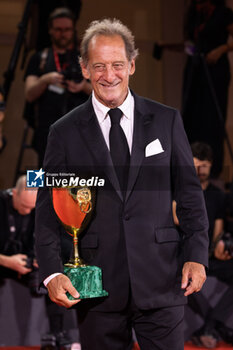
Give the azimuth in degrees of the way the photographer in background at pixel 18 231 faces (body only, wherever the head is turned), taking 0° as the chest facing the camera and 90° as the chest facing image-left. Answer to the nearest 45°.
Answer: approximately 315°

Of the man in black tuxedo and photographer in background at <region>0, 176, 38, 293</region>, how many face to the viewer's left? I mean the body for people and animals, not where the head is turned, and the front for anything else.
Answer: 0

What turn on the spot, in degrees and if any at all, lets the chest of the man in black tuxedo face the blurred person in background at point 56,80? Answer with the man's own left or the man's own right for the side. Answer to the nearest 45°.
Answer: approximately 180°

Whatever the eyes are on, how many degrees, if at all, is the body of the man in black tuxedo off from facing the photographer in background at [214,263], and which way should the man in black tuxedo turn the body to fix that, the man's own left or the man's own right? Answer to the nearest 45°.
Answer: approximately 180°

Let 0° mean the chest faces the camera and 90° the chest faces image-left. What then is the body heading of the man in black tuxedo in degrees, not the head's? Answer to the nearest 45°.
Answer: approximately 0°

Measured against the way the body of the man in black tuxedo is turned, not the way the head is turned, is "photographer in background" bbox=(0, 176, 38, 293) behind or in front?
behind

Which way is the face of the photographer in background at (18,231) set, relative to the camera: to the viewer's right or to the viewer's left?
to the viewer's right
